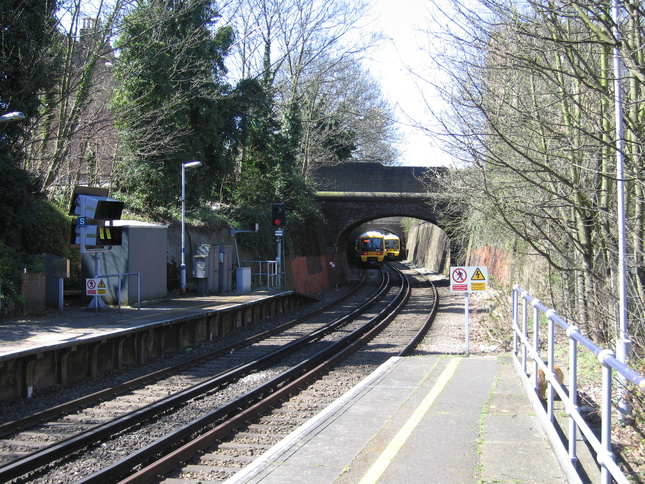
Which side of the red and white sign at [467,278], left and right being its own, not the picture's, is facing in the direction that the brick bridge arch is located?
back

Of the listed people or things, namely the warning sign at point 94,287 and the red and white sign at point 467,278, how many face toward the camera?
2

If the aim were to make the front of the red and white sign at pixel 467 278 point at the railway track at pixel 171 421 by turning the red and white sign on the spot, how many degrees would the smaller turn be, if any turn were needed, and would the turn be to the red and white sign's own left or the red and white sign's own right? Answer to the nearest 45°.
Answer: approximately 45° to the red and white sign's own right

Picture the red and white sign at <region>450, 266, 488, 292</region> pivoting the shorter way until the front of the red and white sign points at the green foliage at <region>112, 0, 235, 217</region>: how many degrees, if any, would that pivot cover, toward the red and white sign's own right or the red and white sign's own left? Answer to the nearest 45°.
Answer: approximately 135° to the red and white sign's own right

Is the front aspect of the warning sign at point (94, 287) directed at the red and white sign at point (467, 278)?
no

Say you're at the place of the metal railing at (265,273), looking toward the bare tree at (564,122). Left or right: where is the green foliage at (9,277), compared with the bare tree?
right

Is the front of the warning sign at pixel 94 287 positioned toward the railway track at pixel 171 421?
yes

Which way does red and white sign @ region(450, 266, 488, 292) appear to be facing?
toward the camera

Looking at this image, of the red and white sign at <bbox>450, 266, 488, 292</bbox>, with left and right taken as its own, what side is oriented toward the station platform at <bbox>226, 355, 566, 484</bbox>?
front

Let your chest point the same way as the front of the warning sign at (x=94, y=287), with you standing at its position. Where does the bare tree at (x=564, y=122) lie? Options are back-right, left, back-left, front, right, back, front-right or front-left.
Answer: front-left

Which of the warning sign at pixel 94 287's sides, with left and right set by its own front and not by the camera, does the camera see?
front

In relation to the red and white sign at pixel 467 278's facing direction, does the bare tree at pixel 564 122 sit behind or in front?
in front

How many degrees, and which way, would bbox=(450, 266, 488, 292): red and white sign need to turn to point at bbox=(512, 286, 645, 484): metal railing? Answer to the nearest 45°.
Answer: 0° — it already faces it

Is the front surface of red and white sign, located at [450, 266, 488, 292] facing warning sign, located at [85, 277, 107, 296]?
no

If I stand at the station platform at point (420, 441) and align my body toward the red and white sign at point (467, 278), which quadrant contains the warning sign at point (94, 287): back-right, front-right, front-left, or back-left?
front-left

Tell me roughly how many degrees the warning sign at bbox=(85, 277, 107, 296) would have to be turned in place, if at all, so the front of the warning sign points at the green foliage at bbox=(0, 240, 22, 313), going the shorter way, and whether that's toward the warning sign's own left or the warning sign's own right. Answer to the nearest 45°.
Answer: approximately 90° to the warning sign's own right
